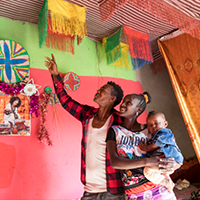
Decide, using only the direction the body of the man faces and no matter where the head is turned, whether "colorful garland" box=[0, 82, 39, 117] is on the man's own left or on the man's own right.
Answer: on the man's own right
